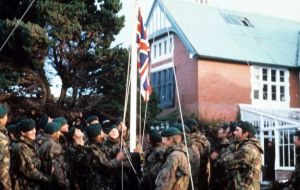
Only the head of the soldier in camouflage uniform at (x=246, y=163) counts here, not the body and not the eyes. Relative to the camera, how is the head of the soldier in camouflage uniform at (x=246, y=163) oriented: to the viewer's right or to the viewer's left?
to the viewer's left

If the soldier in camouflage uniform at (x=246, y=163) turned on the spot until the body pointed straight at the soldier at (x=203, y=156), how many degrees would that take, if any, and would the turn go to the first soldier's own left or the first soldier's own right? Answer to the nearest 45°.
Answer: approximately 45° to the first soldier's own right

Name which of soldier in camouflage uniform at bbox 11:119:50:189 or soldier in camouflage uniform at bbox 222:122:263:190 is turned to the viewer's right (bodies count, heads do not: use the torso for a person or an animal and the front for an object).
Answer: soldier in camouflage uniform at bbox 11:119:50:189

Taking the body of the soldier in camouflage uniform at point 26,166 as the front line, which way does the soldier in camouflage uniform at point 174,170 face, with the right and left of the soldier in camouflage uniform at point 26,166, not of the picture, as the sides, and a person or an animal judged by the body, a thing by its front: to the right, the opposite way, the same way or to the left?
the opposite way

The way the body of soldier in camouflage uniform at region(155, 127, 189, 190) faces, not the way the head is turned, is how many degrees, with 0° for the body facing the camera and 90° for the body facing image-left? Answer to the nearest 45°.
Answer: approximately 90°

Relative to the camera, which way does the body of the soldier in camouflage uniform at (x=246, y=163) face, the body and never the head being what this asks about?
to the viewer's left

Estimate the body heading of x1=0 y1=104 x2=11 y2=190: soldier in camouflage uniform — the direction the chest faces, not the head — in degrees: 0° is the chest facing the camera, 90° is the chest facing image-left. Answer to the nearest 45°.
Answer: approximately 270°

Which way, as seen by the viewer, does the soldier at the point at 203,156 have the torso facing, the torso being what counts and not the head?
to the viewer's left
